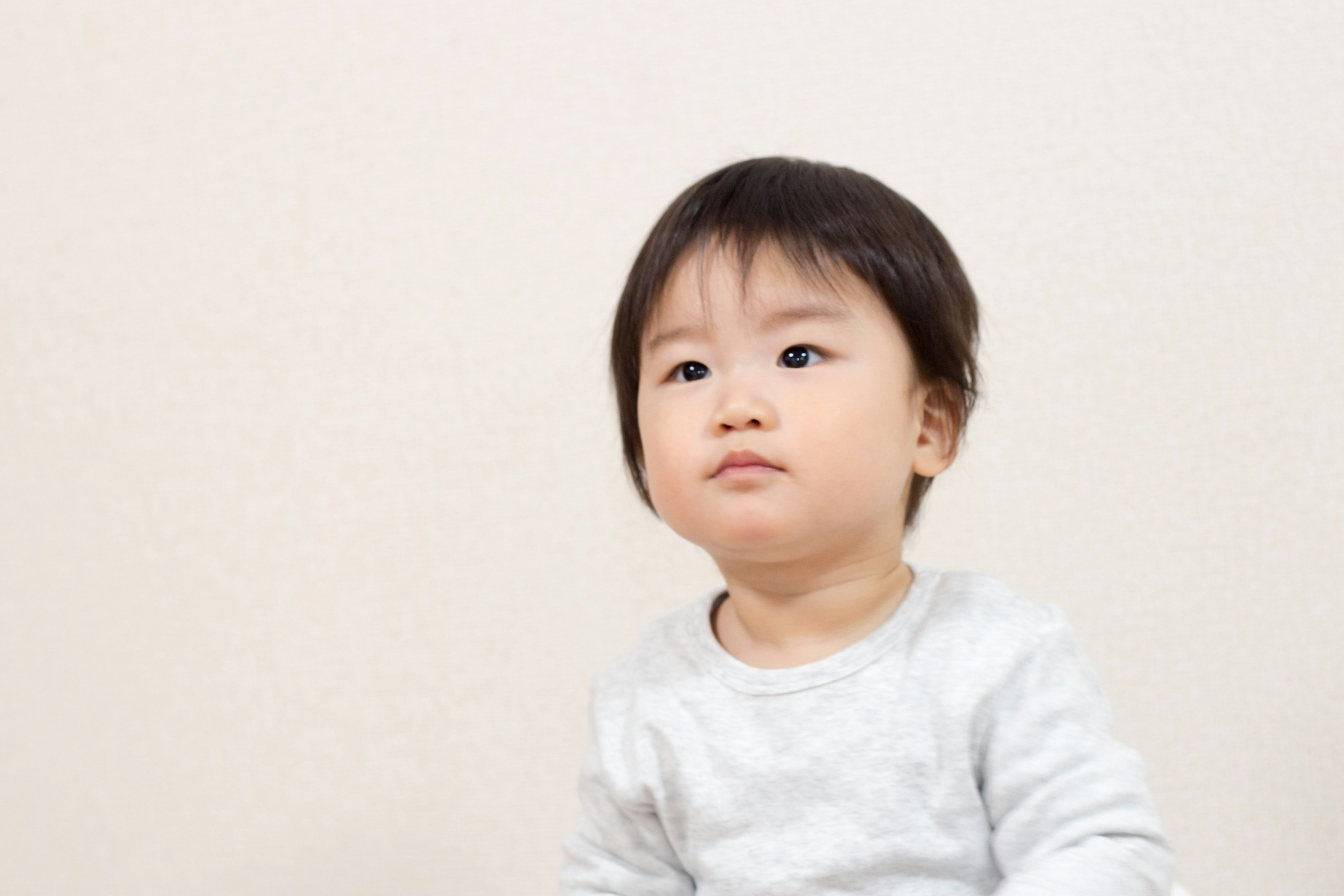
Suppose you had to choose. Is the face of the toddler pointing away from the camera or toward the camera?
toward the camera

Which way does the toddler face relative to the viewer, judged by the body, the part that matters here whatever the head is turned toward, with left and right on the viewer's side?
facing the viewer and to the left of the viewer
